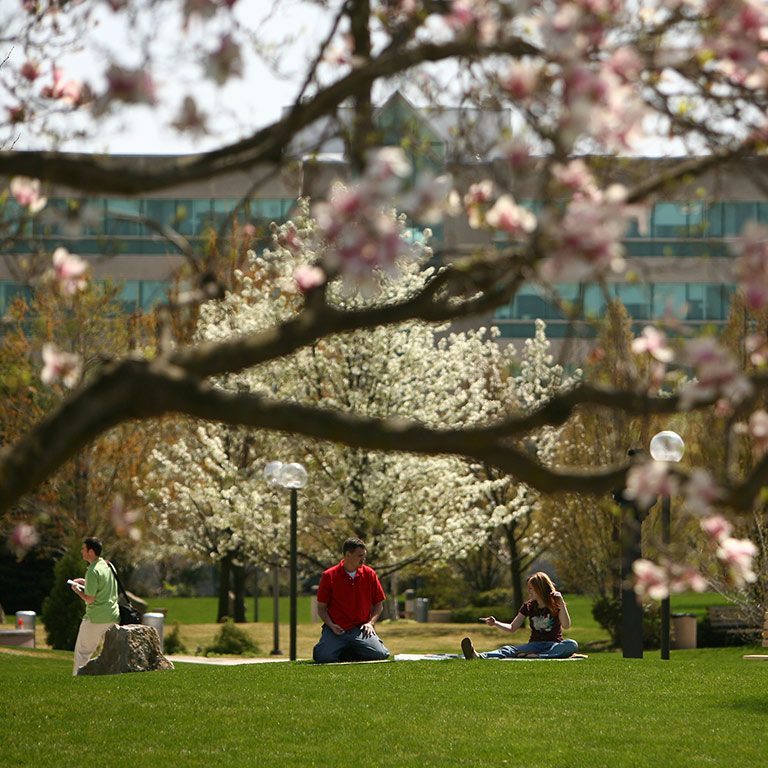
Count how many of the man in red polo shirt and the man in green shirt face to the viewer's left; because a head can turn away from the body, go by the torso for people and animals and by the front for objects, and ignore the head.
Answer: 1

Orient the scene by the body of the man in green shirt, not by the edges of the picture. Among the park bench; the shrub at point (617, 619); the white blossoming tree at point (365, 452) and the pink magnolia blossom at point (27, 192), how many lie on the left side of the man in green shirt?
1

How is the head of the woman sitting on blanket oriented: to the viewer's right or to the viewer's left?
to the viewer's left

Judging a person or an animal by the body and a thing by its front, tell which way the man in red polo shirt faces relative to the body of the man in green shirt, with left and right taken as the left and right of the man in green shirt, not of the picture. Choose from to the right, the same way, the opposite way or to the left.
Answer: to the left

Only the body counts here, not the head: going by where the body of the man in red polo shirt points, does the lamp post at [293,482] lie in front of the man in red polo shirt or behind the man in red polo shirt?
behind

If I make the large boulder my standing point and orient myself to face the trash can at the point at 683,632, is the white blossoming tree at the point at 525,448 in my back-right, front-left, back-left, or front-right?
front-left

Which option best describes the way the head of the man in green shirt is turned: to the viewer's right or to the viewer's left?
to the viewer's left

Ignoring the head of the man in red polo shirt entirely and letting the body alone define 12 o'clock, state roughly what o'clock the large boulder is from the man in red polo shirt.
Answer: The large boulder is roughly at 3 o'clock from the man in red polo shirt.

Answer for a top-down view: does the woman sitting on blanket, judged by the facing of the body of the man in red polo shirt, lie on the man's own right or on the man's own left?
on the man's own left

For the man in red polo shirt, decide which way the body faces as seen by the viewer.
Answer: toward the camera

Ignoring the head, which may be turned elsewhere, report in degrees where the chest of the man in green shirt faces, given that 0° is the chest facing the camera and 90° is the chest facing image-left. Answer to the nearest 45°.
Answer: approximately 90°
